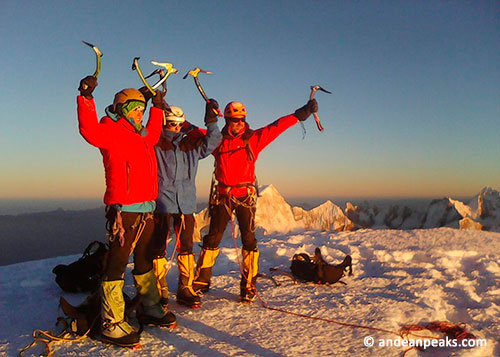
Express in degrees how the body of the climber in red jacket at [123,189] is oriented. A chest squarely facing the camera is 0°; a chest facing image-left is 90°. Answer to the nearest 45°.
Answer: approximately 315°

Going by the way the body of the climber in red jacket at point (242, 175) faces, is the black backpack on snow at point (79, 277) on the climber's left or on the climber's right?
on the climber's right

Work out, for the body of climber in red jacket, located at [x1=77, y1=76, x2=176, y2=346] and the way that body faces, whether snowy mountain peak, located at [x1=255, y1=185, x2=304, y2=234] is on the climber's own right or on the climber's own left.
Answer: on the climber's own left

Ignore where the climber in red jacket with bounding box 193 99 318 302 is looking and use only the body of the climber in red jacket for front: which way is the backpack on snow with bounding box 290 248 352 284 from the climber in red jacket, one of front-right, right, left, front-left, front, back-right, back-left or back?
back-left

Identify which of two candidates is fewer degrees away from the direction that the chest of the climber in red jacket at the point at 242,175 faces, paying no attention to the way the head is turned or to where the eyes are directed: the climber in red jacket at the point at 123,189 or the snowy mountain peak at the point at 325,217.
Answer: the climber in red jacket

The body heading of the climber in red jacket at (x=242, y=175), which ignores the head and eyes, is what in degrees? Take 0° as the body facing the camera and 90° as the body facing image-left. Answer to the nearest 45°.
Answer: approximately 0°

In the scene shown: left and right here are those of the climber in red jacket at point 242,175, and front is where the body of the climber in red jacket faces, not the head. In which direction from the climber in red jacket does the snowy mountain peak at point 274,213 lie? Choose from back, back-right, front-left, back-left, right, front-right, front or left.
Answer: back

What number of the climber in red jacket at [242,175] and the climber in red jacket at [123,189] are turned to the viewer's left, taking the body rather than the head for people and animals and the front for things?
0

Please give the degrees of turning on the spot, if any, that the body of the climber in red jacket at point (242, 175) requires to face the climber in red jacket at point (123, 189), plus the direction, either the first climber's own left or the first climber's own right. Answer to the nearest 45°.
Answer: approximately 45° to the first climber's own right

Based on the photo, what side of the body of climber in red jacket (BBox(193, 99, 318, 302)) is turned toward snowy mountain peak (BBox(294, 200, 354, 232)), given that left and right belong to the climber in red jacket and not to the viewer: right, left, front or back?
back

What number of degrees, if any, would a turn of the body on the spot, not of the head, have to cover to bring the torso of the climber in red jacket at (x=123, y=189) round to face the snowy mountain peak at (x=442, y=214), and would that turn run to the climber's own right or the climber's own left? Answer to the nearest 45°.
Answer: approximately 90° to the climber's own left

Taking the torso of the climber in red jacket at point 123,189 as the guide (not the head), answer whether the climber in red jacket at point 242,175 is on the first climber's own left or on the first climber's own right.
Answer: on the first climber's own left
